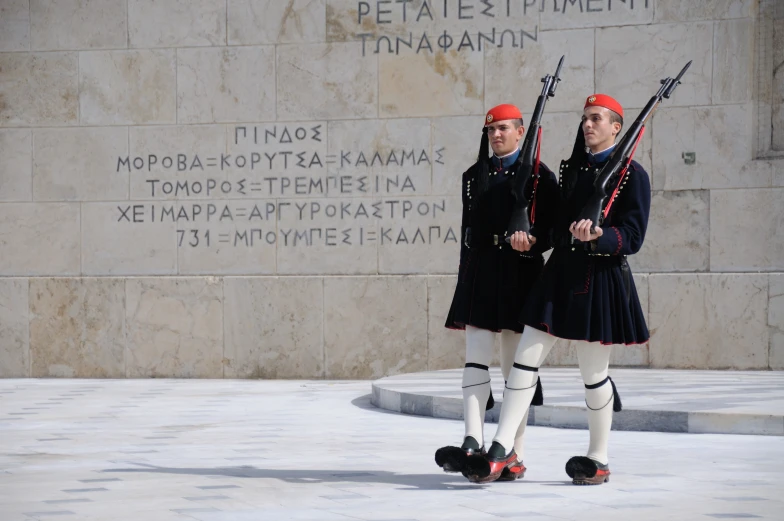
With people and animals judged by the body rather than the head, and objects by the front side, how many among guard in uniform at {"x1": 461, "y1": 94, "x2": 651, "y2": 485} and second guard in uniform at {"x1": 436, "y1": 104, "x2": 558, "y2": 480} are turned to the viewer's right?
0

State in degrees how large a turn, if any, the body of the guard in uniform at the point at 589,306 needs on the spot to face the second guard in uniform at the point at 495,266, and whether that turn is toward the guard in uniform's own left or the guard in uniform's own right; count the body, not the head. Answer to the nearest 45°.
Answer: approximately 90° to the guard in uniform's own right

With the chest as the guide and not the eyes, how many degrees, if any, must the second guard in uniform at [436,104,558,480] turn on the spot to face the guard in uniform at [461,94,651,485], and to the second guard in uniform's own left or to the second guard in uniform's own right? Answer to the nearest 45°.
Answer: approximately 90° to the second guard in uniform's own left

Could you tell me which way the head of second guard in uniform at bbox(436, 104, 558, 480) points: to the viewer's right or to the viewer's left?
to the viewer's left

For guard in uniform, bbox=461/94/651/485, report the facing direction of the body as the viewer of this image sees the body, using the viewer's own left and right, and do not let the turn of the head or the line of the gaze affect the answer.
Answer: facing the viewer and to the left of the viewer

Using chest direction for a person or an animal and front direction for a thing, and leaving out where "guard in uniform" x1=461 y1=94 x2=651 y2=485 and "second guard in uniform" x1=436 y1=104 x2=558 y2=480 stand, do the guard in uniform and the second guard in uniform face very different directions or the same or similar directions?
same or similar directions
